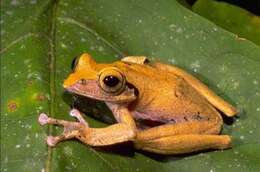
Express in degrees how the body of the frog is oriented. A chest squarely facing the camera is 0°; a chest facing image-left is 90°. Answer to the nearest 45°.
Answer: approximately 90°

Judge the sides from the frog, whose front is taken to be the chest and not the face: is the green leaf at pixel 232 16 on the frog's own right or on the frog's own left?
on the frog's own right
